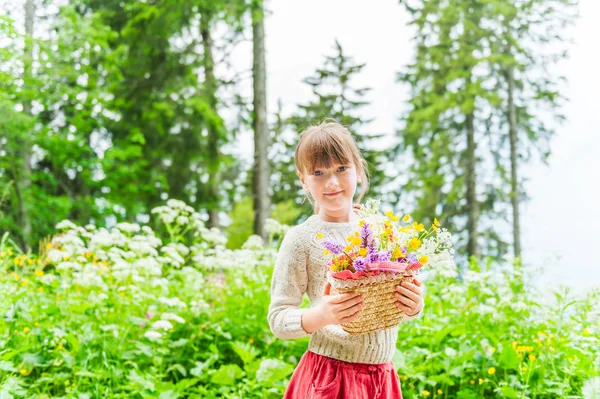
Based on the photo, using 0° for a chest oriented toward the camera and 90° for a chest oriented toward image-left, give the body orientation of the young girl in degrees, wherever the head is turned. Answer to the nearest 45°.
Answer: approximately 315°
